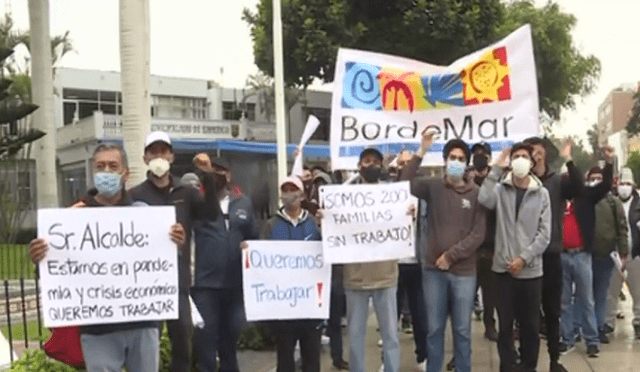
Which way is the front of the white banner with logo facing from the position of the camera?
facing the viewer

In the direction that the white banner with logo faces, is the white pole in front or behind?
behind

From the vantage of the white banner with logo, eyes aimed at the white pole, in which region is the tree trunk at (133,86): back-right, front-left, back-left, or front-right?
front-left

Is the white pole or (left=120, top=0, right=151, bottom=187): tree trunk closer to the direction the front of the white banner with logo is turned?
the tree trunk

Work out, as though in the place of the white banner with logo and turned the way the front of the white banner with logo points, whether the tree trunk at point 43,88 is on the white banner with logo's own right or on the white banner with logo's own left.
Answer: on the white banner with logo's own right

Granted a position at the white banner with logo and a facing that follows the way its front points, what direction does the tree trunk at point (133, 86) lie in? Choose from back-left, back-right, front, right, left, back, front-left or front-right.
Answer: right
